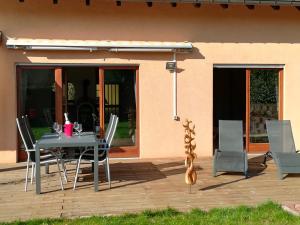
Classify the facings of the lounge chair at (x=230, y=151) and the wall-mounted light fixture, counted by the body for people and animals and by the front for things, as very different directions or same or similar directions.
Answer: same or similar directions

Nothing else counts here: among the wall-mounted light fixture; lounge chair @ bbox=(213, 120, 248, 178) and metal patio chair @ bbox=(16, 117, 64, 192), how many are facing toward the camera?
2

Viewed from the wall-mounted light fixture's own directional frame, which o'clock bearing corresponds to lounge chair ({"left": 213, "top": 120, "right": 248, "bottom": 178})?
The lounge chair is roughly at 11 o'clock from the wall-mounted light fixture.

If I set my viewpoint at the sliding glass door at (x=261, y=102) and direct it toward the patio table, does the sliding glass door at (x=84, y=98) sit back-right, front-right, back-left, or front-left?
front-right

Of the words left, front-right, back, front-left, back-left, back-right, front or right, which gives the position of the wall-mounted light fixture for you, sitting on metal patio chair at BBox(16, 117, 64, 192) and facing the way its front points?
front-left

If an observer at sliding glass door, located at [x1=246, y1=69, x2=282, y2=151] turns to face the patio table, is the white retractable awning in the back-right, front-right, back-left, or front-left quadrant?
front-right

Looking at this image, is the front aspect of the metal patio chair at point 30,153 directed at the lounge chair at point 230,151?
yes

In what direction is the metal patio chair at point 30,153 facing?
to the viewer's right

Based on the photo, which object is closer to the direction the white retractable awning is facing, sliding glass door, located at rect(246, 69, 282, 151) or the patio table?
the patio table

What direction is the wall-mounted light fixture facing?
toward the camera

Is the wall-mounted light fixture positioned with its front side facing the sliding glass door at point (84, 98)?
no

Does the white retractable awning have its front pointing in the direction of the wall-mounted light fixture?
no

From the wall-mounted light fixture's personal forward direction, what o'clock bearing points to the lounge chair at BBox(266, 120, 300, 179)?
The lounge chair is roughly at 10 o'clock from the wall-mounted light fixture.

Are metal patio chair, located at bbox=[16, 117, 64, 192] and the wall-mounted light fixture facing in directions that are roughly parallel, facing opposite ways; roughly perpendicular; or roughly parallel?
roughly perpendicular

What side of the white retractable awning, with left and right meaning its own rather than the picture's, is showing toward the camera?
front

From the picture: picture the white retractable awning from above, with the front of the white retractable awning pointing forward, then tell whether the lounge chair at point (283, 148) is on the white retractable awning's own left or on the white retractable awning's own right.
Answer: on the white retractable awning's own left

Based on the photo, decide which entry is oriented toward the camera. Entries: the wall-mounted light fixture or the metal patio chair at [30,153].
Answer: the wall-mounted light fixture

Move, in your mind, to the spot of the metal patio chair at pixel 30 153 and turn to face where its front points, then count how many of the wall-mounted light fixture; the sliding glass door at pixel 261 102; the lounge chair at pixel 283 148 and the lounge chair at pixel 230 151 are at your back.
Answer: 0

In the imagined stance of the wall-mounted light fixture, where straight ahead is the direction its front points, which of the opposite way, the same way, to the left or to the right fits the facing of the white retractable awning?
the same way

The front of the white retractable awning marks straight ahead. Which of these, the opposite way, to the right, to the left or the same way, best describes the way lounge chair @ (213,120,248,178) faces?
the same way

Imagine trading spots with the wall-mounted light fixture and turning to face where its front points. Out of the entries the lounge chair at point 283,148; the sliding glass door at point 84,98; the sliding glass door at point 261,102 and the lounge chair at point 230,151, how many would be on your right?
1

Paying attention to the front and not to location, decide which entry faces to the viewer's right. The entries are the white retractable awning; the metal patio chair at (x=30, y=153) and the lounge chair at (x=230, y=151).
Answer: the metal patio chair

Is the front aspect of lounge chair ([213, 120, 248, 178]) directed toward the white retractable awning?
no
